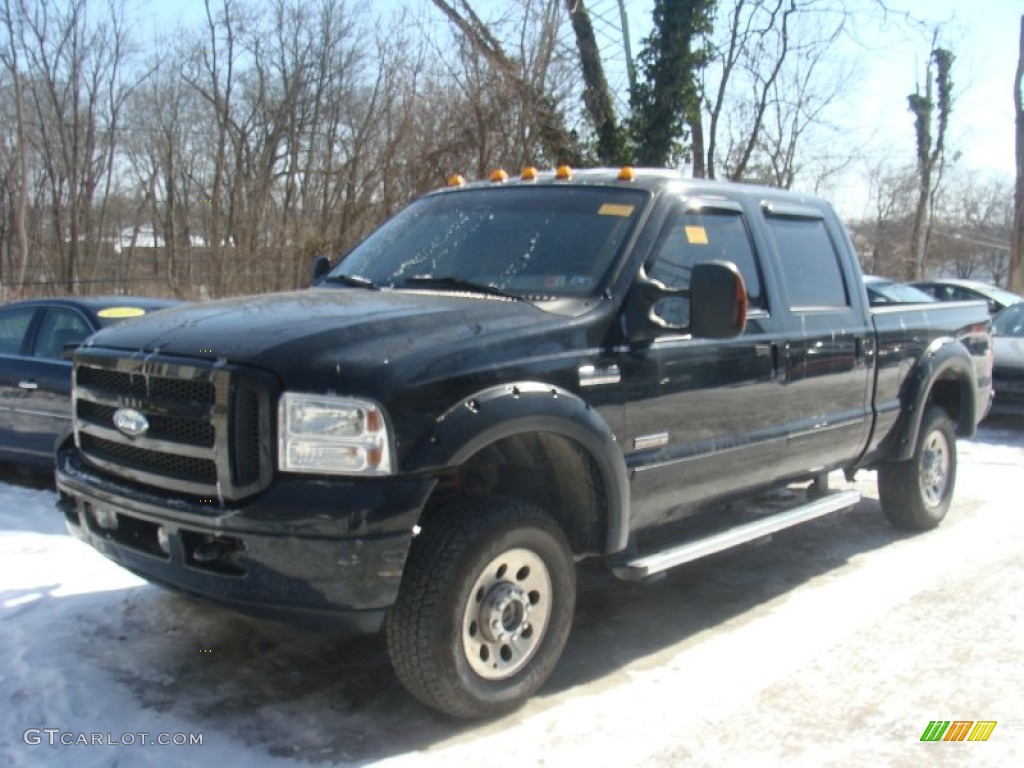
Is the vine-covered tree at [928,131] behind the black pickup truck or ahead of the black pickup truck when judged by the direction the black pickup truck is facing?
behind

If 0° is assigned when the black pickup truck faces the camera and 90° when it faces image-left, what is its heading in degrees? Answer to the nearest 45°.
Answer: approximately 45°

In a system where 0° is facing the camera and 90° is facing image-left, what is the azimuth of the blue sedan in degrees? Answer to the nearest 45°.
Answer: approximately 315°

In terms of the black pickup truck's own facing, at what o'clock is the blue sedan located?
The blue sedan is roughly at 3 o'clock from the black pickup truck.

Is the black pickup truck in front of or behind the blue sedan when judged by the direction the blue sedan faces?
in front

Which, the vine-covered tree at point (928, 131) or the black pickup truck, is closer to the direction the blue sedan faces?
the black pickup truck

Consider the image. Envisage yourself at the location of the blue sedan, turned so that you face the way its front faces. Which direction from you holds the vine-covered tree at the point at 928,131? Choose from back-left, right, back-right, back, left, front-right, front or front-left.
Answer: left

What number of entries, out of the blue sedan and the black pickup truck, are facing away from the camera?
0
